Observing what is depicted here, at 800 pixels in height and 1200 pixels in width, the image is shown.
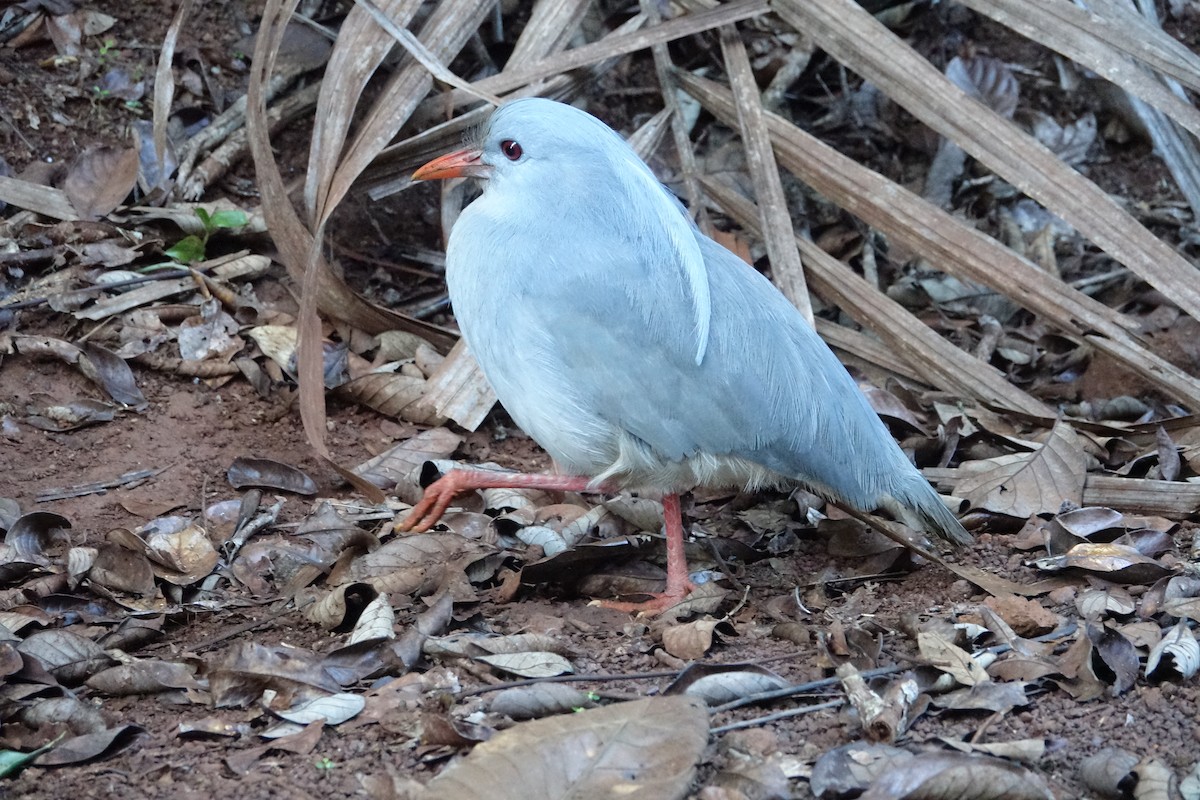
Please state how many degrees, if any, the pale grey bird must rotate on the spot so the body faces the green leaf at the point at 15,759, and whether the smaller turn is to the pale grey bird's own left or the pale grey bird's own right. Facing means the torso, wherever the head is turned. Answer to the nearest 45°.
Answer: approximately 45° to the pale grey bird's own left

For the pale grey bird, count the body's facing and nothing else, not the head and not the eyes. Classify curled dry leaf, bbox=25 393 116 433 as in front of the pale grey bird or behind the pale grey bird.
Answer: in front

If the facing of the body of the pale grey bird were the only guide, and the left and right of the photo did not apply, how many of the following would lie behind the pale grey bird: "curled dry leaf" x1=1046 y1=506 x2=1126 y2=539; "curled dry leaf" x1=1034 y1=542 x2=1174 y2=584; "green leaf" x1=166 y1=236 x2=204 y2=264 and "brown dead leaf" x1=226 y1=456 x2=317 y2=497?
2

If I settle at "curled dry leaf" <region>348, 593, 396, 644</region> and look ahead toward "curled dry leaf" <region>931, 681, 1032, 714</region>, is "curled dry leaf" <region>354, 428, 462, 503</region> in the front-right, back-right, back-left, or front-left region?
back-left

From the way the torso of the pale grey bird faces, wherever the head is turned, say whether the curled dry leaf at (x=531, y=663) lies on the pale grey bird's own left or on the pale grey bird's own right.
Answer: on the pale grey bird's own left

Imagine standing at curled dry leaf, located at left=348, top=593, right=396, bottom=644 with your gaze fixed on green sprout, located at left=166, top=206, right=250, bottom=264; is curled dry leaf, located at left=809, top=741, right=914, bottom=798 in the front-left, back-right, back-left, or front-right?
back-right

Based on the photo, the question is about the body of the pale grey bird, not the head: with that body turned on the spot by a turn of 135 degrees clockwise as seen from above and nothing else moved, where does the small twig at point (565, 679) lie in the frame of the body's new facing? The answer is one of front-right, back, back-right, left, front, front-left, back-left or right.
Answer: back-right

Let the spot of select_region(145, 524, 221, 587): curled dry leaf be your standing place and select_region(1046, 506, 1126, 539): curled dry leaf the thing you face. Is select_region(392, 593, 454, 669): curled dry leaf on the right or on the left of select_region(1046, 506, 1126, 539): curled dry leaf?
right

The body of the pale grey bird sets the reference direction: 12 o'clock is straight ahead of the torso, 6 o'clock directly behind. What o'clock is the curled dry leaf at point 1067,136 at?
The curled dry leaf is roughly at 4 o'clock from the pale grey bird.

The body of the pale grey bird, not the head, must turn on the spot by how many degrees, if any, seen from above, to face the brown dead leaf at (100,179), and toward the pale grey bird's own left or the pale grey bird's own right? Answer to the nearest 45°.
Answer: approximately 45° to the pale grey bird's own right

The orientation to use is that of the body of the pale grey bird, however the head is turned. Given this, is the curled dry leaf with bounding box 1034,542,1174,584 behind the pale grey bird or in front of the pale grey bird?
behind

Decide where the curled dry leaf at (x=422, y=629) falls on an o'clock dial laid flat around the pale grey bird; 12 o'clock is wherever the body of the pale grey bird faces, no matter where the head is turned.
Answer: The curled dry leaf is roughly at 10 o'clock from the pale grey bird.

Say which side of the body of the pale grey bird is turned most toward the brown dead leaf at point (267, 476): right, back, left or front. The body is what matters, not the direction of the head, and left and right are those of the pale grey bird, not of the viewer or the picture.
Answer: front

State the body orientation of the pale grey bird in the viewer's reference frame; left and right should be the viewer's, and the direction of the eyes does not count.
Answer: facing to the left of the viewer

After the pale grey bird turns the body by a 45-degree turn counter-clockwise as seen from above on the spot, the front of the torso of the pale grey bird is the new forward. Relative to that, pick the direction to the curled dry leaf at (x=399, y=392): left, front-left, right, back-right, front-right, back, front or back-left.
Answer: right

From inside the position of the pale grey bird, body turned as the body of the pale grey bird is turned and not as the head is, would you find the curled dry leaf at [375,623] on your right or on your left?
on your left
